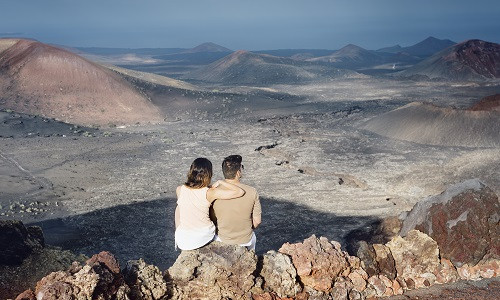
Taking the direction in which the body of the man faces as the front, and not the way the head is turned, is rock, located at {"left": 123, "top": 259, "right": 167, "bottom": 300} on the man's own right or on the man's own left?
on the man's own left

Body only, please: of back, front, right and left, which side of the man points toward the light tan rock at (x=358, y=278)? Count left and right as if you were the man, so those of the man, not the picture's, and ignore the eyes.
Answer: right

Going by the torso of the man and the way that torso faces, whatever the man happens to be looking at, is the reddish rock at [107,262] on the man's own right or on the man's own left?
on the man's own left

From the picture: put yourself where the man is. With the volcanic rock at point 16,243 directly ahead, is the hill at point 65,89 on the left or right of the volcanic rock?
right

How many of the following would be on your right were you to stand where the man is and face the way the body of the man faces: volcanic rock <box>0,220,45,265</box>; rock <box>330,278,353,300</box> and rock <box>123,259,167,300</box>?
1

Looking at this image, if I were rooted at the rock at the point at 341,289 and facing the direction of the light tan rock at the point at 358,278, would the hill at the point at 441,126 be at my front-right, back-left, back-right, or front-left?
front-left

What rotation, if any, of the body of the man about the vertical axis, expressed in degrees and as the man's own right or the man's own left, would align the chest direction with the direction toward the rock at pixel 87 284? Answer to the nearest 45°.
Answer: approximately 135° to the man's own left

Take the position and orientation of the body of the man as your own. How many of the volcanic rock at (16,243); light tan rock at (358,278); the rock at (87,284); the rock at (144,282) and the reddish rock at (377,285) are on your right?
2

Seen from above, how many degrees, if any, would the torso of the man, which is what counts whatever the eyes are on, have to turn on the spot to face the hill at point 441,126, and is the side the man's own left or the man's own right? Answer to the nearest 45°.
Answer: approximately 45° to the man's own right

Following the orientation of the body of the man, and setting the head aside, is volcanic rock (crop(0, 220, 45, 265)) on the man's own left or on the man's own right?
on the man's own left

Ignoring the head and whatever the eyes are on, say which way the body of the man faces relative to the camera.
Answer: away from the camera

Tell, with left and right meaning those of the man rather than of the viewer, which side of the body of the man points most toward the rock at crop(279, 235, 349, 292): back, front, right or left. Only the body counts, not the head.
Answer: right

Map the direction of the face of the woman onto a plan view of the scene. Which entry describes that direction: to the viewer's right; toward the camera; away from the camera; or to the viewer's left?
away from the camera
